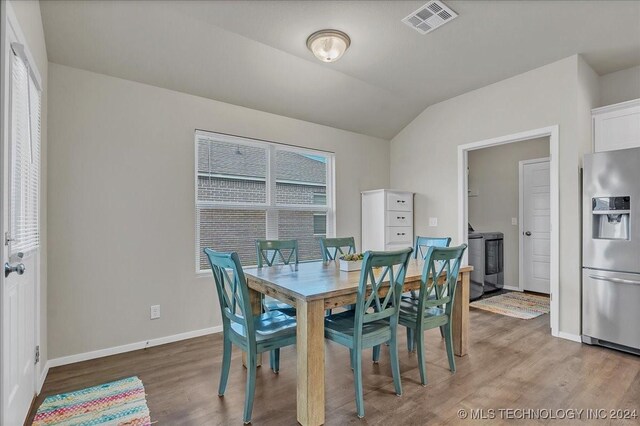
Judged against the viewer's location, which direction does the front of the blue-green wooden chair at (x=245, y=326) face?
facing away from the viewer and to the right of the viewer

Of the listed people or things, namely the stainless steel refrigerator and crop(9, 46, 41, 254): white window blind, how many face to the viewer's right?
1

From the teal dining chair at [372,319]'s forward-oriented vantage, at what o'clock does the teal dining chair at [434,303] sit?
the teal dining chair at [434,303] is roughly at 3 o'clock from the teal dining chair at [372,319].

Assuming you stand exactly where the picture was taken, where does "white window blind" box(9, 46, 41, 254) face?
facing to the right of the viewer

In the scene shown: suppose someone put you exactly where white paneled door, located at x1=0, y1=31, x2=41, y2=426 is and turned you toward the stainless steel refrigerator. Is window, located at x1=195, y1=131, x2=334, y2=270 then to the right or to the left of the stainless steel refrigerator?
left

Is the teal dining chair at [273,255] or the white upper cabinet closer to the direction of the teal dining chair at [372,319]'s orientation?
the teal dining chair

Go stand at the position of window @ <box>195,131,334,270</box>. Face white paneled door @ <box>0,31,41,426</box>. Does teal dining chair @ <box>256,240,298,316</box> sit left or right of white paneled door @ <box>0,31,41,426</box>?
left

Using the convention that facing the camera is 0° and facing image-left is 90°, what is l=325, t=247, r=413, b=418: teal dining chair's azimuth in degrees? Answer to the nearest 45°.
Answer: approximately 135°

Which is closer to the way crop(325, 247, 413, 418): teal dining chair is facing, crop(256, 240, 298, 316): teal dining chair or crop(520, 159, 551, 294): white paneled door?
the teal dining chair
